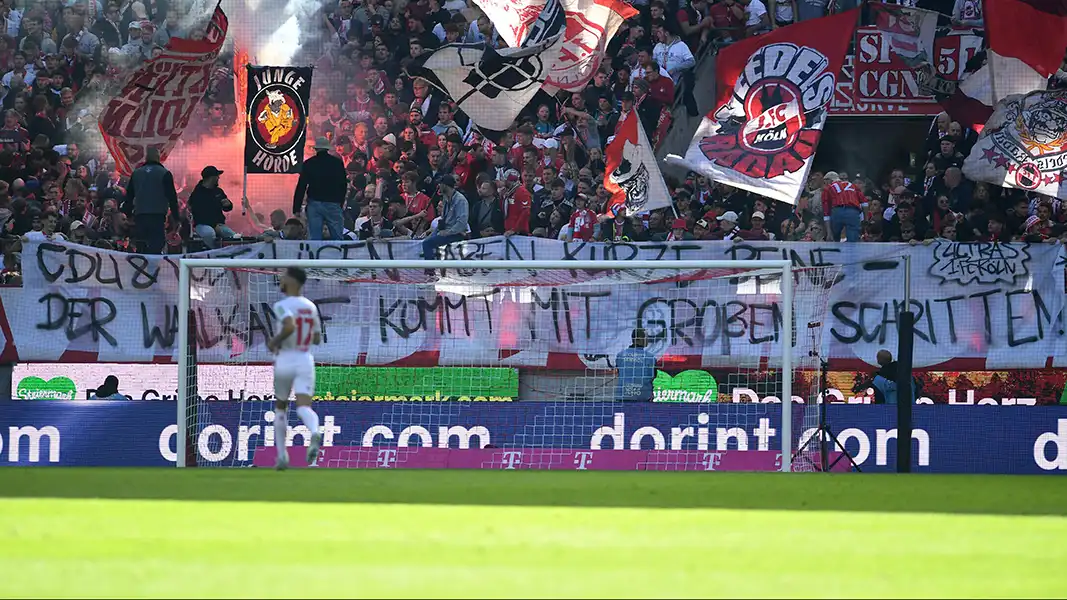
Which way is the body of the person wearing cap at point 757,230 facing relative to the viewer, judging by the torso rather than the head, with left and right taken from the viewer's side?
facing the viewer

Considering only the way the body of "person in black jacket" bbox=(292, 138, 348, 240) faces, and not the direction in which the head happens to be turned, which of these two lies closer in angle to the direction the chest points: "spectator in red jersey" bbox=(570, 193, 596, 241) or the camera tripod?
the spectator in red jersey

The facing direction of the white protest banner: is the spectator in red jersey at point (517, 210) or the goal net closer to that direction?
the goal net

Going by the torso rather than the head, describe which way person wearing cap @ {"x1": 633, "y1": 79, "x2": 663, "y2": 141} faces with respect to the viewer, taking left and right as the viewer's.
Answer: facing the viewer and to the left of the viewer

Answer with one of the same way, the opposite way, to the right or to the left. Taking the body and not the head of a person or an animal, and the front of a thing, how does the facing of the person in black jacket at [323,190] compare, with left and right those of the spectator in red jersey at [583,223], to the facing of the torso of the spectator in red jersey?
the opposite way

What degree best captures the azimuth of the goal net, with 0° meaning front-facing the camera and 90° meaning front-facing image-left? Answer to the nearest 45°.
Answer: approximately 0°

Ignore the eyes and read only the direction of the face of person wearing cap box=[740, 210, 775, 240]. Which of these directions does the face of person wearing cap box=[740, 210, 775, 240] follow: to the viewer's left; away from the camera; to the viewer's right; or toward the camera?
toward the camera

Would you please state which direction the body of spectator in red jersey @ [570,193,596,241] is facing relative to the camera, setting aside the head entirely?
toward the camera

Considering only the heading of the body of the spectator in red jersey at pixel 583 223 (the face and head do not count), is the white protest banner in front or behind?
in front

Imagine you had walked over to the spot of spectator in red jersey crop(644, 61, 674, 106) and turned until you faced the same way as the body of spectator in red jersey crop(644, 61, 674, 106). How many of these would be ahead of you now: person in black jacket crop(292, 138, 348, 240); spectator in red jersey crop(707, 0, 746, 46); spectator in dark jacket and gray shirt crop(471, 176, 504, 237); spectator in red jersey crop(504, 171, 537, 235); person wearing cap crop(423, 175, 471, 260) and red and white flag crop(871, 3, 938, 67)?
4

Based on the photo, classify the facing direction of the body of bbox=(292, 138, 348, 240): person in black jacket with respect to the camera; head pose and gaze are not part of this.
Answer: away from the camera

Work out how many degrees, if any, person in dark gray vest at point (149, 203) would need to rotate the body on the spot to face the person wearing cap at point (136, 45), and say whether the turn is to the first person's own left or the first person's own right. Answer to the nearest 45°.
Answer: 0° — they already face them

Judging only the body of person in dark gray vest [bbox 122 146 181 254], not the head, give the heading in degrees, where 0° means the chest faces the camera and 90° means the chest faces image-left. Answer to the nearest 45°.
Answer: approximately 180°
